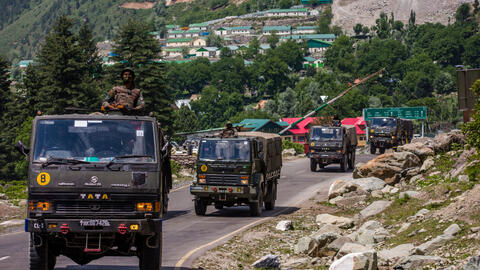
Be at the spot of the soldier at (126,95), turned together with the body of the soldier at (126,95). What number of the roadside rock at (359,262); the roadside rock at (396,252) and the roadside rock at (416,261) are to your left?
3

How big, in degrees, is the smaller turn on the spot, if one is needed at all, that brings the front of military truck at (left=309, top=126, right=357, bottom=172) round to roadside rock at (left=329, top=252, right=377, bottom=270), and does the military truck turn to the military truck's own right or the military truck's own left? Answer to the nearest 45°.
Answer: approximately 45° to the military truck's own left

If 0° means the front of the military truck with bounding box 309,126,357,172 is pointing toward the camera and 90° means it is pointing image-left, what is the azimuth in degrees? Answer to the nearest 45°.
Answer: approximately 45°

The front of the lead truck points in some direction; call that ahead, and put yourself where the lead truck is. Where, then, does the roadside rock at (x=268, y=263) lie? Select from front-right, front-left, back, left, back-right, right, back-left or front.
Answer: back-left

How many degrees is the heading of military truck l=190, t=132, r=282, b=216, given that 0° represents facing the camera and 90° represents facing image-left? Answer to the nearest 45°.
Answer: approximately 45°

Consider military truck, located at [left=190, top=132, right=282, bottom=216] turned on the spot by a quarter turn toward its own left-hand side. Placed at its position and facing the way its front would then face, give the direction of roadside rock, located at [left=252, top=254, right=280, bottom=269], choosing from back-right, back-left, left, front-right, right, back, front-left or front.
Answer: front-right

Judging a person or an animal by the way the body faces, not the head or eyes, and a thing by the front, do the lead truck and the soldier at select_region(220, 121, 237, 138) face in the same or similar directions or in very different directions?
same or similar directions

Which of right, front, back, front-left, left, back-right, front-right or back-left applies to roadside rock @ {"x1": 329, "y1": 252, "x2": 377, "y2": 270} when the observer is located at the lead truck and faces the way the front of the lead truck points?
left

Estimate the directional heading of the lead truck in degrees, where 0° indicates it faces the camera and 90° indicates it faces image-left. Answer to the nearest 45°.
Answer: approximately 0°

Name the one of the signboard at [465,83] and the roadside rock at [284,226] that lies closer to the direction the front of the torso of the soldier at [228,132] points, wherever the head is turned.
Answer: the roadside rock

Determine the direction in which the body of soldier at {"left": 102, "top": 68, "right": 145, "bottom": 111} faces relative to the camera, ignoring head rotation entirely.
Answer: toward the camera

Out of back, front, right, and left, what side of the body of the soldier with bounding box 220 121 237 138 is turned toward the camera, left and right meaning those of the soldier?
front
